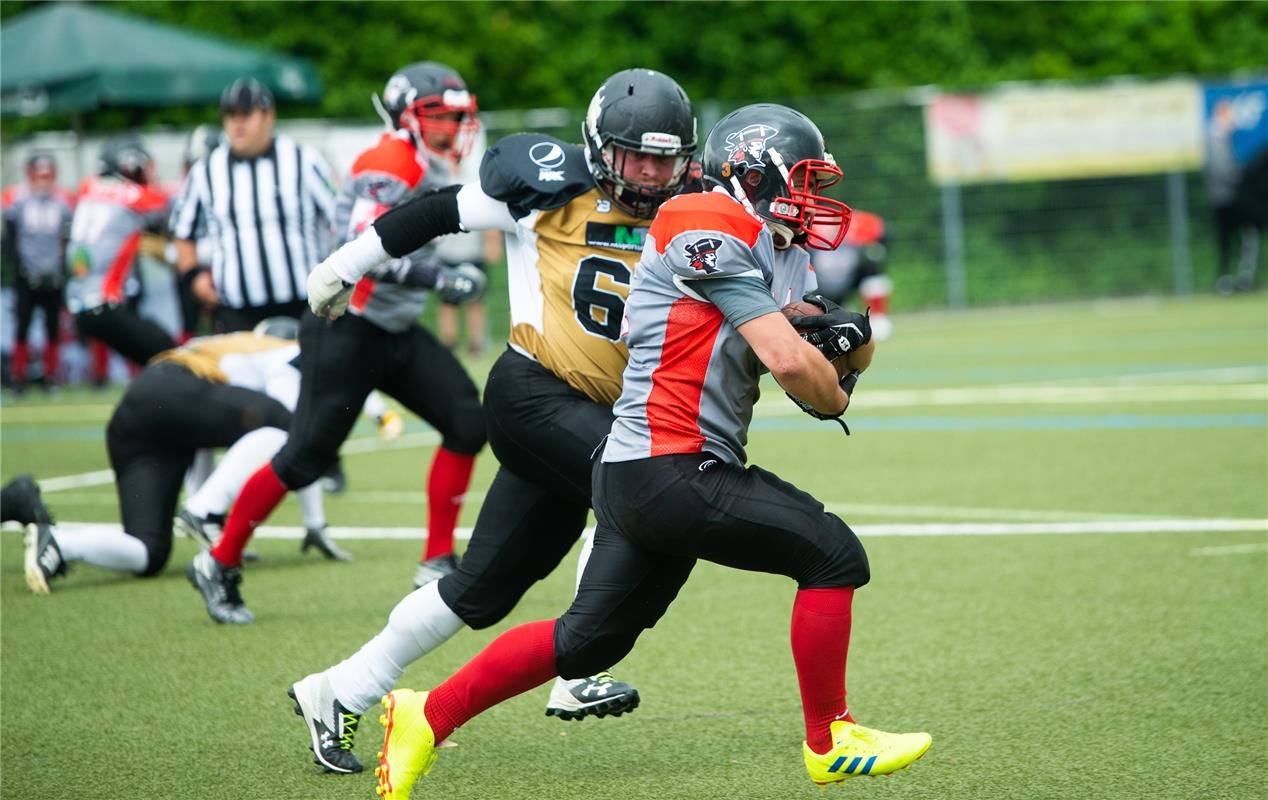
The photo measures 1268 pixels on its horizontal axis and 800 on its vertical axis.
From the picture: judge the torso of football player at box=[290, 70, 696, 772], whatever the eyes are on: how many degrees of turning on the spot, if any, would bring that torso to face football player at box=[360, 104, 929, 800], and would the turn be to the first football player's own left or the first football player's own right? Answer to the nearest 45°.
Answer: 0° — they already face them

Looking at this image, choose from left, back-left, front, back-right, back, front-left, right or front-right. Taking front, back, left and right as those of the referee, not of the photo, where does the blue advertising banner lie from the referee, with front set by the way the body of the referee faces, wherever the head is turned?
back-left

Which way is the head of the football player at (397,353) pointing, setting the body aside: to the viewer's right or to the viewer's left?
to the viewer's right

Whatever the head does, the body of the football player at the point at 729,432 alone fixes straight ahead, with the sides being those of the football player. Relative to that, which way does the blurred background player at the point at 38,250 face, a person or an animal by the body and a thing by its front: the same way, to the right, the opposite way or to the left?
to the right

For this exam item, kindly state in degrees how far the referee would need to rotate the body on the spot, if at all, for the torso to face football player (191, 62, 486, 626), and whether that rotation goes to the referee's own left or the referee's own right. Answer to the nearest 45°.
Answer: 0° — they already face them

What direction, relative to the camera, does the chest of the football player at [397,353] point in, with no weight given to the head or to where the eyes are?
to the viewer's right

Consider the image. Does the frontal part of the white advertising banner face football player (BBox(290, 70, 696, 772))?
yes

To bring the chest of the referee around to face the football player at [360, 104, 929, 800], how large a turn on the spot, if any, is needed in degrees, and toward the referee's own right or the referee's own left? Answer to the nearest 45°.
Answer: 0° — they already face them

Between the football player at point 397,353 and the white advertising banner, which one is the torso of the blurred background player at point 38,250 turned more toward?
the football player

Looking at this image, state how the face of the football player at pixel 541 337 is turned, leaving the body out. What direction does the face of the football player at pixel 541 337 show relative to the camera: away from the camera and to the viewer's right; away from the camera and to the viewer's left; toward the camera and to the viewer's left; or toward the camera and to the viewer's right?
toward the camera and to the viewer's right

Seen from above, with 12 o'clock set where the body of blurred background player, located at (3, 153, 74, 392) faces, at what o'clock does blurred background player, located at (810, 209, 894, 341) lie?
blurred background player, located at (810, 209, 894, 341) is roughly at 9 o'clock from blurred background player, located at (3, 153, 74, 392).
